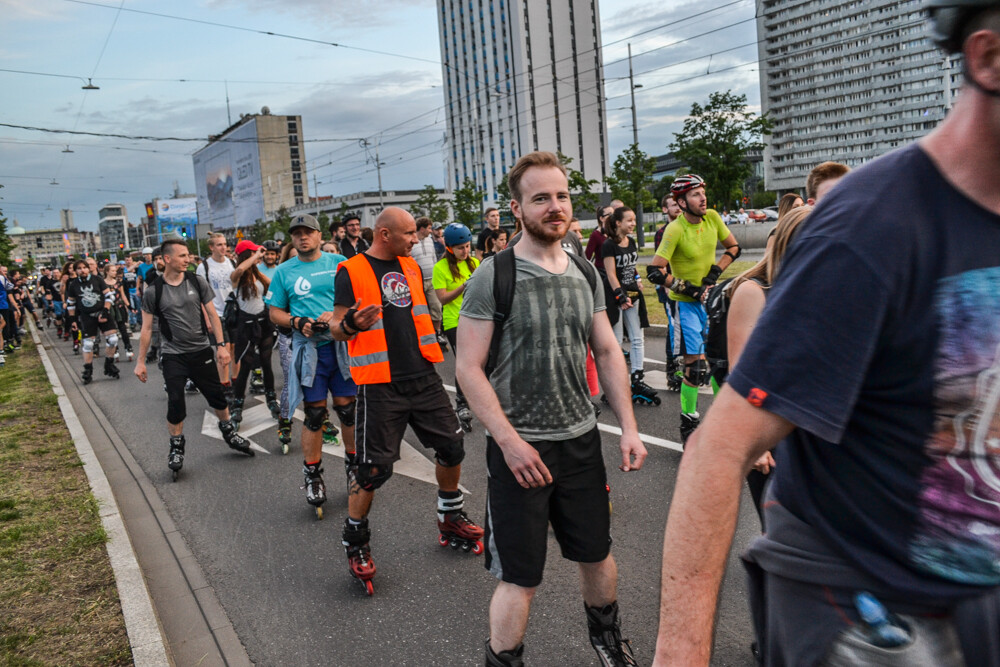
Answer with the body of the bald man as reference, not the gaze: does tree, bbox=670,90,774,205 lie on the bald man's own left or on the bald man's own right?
on the bald man's own left

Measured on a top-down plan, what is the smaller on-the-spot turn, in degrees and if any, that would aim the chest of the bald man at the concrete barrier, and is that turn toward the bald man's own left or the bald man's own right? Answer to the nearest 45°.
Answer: approximately 90° to the bald man's own left

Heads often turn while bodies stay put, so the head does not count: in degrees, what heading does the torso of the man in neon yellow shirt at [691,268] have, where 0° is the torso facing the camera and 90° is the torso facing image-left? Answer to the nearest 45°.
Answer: approximately 315°

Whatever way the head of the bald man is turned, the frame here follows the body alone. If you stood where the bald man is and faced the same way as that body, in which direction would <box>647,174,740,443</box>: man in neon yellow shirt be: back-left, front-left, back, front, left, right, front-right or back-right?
left

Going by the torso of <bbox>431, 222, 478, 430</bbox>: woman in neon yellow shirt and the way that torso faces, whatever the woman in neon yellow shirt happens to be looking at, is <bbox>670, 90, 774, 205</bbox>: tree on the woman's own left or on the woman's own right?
on the woman's own left

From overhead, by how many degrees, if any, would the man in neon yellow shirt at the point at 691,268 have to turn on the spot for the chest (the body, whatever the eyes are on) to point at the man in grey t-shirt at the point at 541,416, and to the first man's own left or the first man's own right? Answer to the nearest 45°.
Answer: approximately 45° to the first man's own right

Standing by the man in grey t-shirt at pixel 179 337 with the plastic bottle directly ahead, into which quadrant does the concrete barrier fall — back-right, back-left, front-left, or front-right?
back-left
